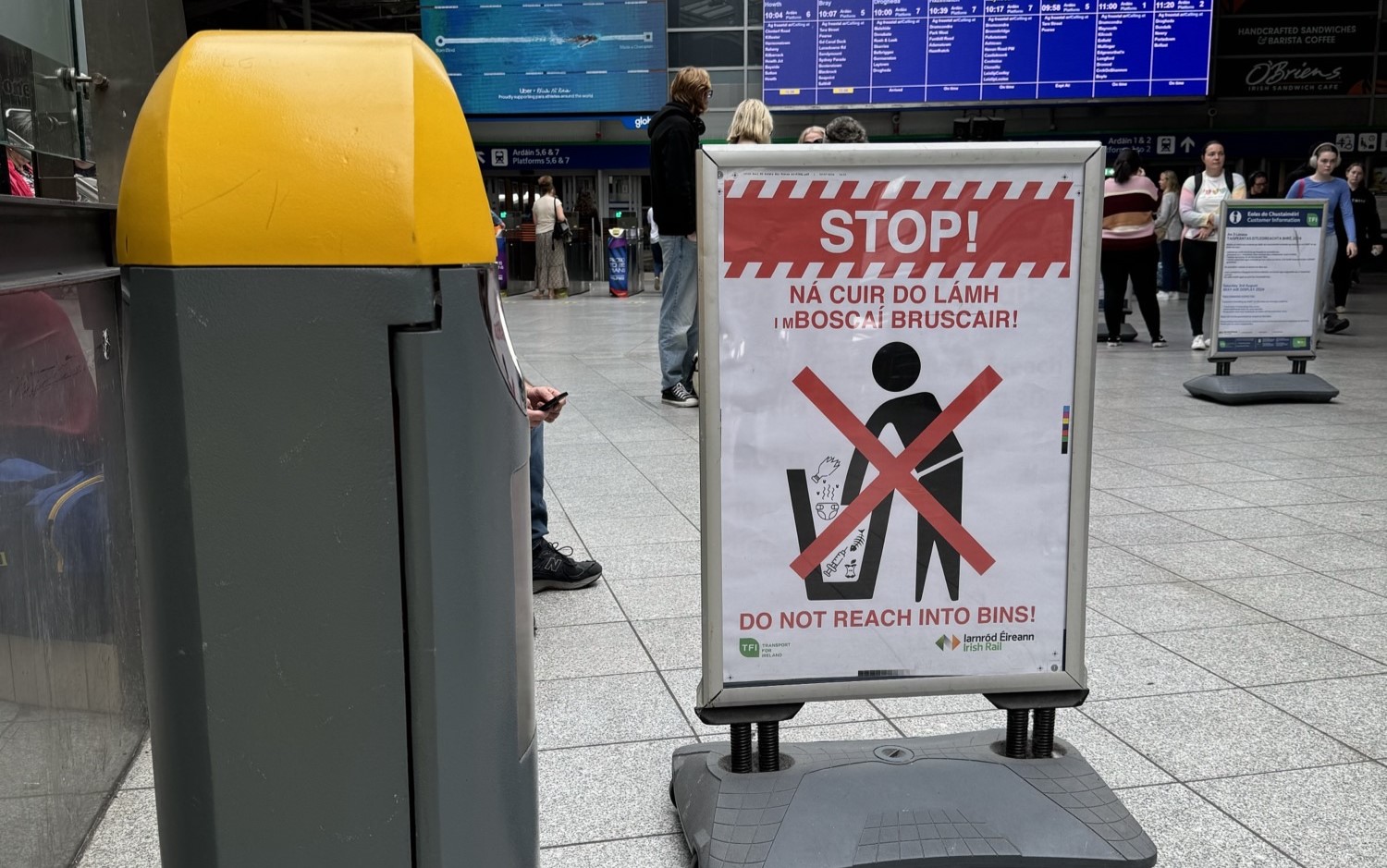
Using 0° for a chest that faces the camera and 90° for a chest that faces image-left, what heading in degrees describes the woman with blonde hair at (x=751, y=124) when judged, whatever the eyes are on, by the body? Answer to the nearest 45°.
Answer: approximately 180°

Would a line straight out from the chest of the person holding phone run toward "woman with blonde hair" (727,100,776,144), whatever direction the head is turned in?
no

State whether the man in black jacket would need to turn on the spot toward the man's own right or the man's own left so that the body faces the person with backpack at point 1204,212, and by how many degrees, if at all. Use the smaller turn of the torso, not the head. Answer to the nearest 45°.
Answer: approximately 45° to the man's own left

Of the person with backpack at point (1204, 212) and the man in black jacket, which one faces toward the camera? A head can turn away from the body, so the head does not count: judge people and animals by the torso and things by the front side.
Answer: the person with backpack

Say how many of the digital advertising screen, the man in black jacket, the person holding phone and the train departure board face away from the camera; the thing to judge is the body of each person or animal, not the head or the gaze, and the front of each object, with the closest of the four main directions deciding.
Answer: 0

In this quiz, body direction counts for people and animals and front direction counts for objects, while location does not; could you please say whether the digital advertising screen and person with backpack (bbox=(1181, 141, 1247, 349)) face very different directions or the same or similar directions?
same or similar directions

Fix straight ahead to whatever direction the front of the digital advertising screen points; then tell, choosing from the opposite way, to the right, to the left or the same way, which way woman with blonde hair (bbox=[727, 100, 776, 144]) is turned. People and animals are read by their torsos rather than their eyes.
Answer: the opposite way

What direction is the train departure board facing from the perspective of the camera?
toward the camera

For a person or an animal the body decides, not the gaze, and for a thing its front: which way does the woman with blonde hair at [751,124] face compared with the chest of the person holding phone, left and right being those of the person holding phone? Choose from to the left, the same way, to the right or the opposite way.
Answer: to the left

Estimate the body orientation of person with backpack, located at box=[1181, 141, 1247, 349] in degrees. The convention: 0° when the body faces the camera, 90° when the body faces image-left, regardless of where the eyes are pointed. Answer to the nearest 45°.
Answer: approximately 0°

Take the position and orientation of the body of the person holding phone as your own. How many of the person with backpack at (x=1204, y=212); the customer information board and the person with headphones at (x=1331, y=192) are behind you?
0

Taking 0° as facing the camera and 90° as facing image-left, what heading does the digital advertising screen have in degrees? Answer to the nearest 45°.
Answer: approximately 0°

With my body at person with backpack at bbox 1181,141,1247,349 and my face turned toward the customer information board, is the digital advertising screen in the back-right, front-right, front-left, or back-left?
back-right

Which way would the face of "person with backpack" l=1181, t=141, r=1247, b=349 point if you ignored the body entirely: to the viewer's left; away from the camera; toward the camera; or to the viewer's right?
toward the camera

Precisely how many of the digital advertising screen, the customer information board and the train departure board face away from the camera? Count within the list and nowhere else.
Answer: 0

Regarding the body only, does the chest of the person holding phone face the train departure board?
no
